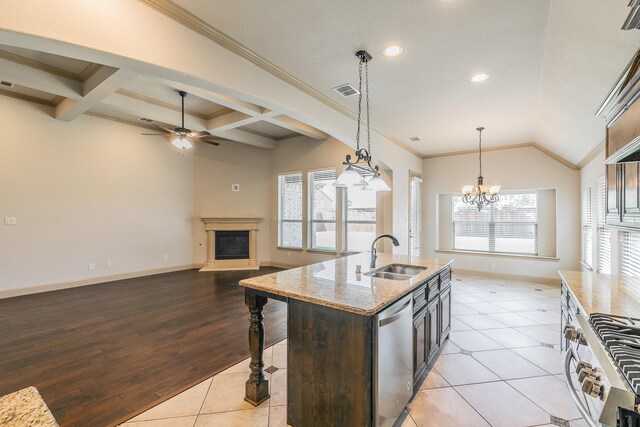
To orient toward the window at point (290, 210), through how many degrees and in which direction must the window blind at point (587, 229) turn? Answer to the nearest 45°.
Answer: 0° — it already faces it

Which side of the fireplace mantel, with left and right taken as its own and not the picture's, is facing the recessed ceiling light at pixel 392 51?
front

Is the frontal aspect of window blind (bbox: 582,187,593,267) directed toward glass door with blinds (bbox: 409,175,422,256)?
yes

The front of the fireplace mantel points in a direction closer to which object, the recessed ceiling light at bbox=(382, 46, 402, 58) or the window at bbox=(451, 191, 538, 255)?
the recessed ceiling light

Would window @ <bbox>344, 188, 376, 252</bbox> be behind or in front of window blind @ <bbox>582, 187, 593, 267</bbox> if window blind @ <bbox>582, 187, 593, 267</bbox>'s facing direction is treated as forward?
in front

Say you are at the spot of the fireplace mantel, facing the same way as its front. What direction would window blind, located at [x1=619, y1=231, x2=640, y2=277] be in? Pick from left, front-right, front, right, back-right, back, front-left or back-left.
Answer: front-left

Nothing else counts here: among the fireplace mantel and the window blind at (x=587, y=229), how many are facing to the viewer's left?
1

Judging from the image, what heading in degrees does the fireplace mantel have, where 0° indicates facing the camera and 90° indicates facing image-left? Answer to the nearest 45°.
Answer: approximately 0°

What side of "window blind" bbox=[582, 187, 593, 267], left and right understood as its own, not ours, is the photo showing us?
left

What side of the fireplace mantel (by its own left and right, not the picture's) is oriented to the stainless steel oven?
front

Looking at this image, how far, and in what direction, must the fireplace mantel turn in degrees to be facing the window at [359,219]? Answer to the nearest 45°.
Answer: approximately 45° to its left

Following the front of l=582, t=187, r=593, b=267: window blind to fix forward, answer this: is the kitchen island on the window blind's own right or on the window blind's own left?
on the window blind's own left

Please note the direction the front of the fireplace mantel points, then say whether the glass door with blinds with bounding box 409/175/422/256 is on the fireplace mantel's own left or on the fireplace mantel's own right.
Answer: on the fireplace mantel's own left

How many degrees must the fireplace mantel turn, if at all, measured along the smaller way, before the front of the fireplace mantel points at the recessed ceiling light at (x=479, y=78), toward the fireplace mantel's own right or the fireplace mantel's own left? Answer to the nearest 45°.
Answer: approximately 45° to the fireplace mantel's own left
